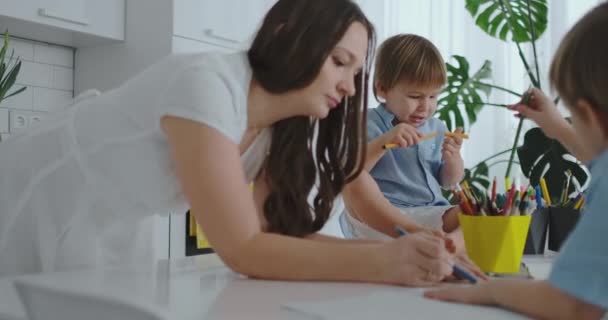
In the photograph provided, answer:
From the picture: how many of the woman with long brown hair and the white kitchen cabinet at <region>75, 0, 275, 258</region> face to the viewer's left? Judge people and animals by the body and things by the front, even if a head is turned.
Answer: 0

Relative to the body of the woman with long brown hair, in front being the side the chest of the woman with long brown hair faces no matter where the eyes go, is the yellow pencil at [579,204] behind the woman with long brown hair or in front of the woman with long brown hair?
in front

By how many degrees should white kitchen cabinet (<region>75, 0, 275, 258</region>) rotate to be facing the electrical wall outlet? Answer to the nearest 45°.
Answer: approximately 135° to its right

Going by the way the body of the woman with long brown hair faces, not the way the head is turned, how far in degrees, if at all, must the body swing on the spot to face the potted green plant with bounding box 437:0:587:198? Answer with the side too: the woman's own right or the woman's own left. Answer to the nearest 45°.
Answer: approximately 45° to the woman's own left

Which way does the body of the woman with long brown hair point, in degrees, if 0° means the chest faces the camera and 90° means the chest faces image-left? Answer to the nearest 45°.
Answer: approximately 270°

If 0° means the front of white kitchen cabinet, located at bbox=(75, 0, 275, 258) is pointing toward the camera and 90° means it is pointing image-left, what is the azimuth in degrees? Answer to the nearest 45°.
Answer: approximately 315°
